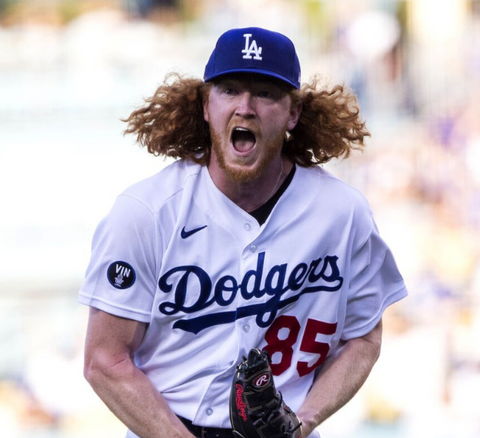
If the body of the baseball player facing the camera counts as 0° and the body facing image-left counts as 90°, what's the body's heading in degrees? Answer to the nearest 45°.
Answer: approximately 0°
